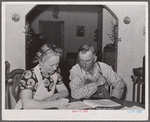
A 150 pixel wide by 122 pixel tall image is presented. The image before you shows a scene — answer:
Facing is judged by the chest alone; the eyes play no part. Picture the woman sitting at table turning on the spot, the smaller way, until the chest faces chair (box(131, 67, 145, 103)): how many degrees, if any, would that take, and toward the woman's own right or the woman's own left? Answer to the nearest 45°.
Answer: approximately 45° to the woman's own left

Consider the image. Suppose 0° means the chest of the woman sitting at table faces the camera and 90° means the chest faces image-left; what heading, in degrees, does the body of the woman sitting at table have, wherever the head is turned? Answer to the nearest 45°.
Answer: approximately 315°

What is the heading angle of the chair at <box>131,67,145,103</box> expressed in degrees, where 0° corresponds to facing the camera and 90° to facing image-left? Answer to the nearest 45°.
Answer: approximately 45°

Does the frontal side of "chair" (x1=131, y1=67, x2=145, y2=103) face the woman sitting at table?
yes
